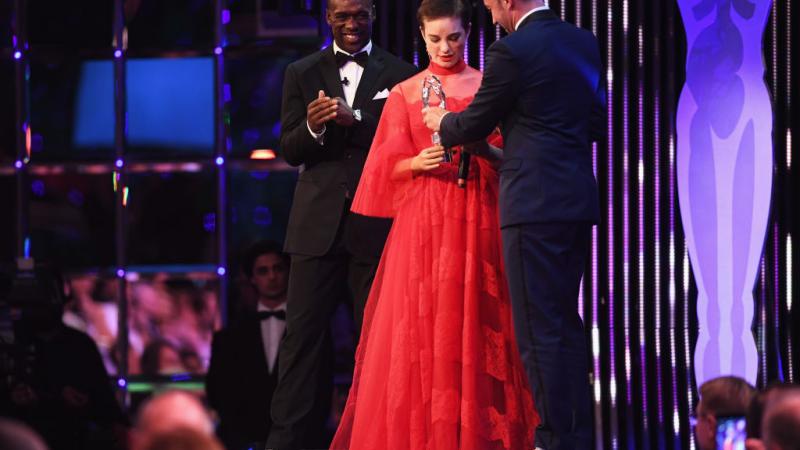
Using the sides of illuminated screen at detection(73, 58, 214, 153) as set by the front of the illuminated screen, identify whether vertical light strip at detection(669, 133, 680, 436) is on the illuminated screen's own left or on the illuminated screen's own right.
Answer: on the illuminated screen's own left

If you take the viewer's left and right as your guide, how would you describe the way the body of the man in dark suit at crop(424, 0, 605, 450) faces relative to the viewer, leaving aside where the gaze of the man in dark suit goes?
facing away from the viewer and to the left of the viewer

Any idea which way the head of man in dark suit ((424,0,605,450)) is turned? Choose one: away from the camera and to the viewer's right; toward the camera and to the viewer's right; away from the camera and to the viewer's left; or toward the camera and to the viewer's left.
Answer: away from the camera and to the viewer's left

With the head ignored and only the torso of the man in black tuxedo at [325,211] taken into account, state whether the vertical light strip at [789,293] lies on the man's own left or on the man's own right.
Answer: on the man's own left
